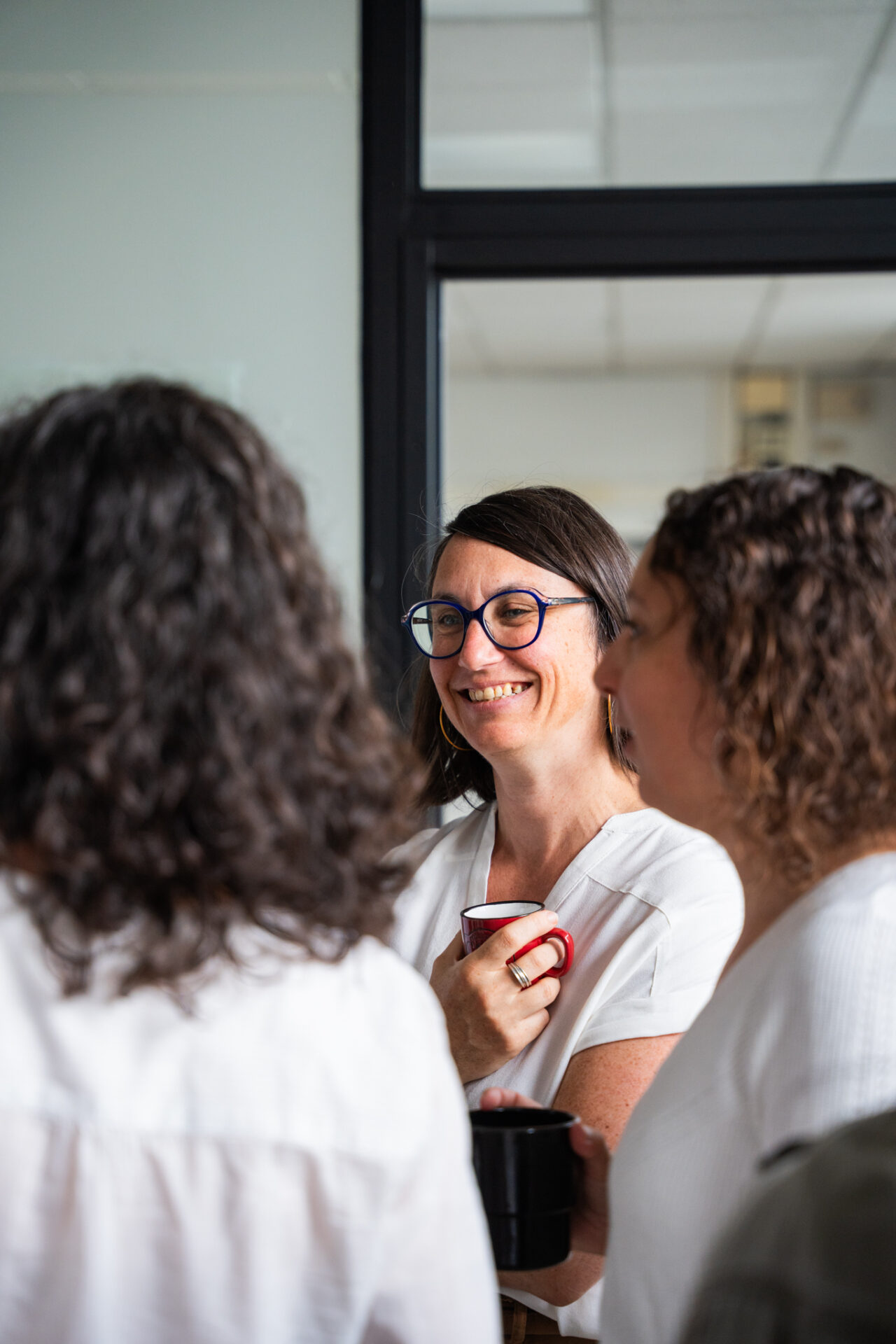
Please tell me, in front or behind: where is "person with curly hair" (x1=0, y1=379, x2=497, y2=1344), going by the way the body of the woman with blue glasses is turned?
in front

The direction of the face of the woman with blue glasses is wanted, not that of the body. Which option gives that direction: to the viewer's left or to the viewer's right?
to the viewer's left

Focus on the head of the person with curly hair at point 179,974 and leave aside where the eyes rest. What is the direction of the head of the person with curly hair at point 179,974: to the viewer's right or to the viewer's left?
to the viewer's right

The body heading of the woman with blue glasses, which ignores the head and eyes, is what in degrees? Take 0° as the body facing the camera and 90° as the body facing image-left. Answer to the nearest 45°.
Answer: approximately 45°
